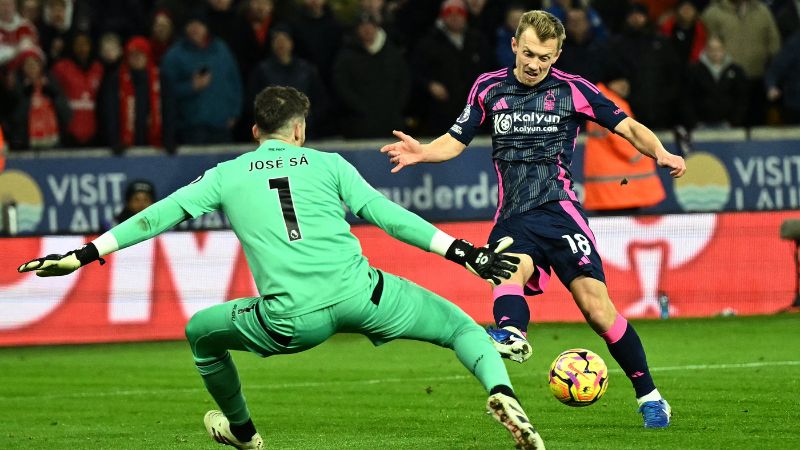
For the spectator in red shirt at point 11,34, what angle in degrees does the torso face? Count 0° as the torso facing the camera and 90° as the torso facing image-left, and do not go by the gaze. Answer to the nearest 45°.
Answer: approximately 0°

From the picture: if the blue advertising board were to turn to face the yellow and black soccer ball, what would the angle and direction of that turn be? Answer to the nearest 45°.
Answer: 0° — it already faces it

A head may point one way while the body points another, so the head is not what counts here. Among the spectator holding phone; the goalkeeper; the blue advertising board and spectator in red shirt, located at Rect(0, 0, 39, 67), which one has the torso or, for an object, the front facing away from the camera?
the goalkeeper

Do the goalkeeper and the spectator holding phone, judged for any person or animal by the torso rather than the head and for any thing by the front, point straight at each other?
yes

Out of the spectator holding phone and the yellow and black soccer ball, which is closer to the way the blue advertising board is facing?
the yellow and black soccer ball

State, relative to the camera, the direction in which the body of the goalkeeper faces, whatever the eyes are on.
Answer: away from the camera

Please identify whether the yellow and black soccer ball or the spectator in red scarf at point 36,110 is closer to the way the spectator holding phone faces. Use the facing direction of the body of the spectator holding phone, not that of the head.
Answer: the yellow and black soccer ball

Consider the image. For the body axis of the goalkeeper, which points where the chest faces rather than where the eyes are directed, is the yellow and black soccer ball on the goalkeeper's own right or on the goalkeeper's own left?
on the goalkeeper's own right

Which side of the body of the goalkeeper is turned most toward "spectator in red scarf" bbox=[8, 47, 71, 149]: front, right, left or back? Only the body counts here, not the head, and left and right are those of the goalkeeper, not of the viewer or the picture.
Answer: front

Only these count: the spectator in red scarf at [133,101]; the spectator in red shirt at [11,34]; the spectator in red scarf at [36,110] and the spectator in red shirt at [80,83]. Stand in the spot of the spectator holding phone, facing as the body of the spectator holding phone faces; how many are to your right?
4
